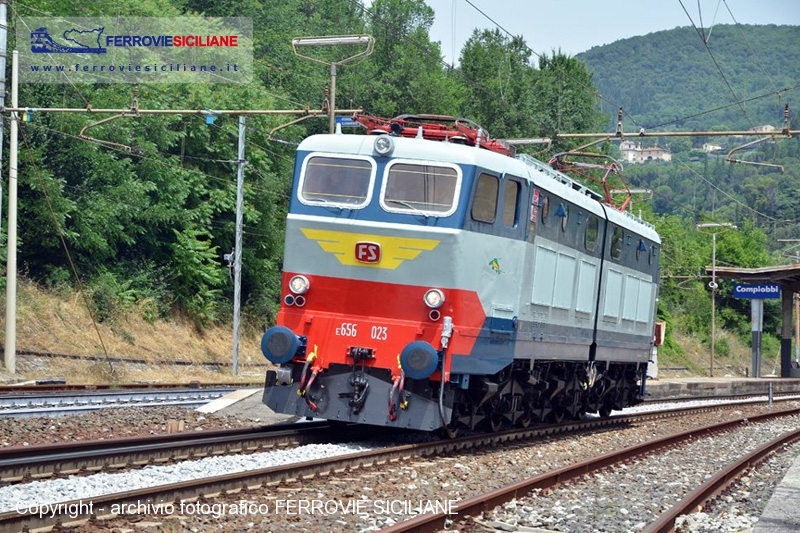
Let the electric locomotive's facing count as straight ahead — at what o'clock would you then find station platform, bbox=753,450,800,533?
The station platform is roughly at 11 o'clock from the electric locomotive.

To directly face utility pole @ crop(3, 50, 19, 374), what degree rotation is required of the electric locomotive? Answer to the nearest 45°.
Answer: approximately 90° to its right

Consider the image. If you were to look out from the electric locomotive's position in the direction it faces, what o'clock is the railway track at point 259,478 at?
The railway track is roughly at 11 o'clock from the electric locomotive.

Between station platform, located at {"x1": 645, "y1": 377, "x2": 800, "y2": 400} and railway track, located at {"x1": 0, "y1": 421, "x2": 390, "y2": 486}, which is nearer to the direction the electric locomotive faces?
the railway track

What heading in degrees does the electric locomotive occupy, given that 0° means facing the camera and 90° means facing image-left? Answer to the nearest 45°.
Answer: approximately 45°

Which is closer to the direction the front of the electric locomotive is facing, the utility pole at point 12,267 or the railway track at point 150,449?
the railway track

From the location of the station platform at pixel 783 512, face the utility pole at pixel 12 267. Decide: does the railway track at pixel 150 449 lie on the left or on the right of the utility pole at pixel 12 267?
left

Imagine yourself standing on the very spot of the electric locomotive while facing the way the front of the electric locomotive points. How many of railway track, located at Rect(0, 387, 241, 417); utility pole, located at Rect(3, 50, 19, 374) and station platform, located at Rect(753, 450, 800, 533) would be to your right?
2

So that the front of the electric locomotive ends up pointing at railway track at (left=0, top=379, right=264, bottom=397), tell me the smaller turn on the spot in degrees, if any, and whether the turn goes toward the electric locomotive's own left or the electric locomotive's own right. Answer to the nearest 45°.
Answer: approximately 90° to the electric locomotive's own right

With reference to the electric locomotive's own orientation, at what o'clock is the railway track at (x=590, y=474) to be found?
The railway track is roughly at 11 o'clock from the electric locomotive.

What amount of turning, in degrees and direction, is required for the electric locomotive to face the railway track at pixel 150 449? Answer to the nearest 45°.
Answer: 0° — it already faces it
